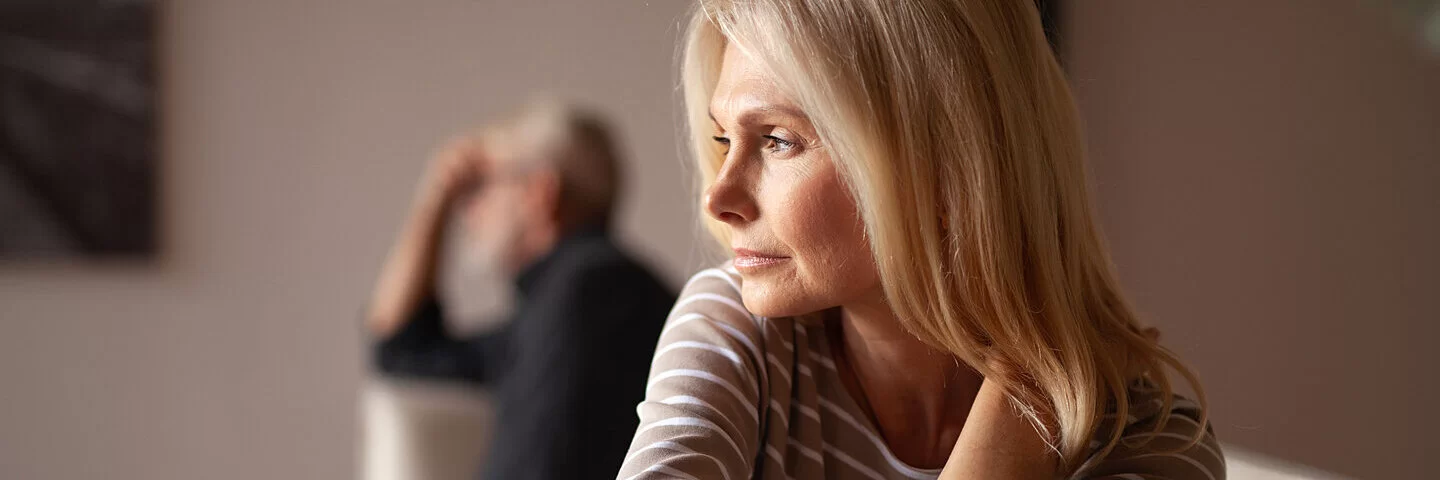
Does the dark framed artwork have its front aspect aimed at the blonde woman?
yes

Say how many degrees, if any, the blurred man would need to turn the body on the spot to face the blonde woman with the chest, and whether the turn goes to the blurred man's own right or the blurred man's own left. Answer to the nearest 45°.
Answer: approximately 135° to the blurred man's own left

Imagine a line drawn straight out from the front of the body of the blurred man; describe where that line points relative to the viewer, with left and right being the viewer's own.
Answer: facing away from the viewer and to the left of the viewer

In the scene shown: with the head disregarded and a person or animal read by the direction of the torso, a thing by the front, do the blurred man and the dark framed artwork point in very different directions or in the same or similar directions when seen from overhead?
very different directions

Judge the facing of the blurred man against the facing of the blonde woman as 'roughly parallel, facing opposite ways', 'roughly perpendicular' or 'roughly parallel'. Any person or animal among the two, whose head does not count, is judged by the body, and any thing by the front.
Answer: roughly perpendicular

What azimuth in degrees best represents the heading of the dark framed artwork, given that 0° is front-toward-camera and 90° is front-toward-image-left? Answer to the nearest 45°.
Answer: approximately 0°

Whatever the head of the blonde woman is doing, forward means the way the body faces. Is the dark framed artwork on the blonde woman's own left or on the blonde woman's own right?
on the blonde woman's own right

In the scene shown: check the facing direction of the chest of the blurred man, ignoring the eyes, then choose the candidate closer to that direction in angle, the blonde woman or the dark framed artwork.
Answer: the dark framed artwork

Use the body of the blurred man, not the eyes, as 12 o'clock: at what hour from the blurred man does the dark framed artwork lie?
The dark framed artwork is roughly at 12 o'clock from the blurred man.

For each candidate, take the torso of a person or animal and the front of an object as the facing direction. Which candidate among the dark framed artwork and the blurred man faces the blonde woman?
the dark framed artwork

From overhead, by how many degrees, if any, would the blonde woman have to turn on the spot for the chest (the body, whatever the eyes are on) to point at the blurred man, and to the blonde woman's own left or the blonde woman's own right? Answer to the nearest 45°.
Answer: approximately 90° to the blonde woman's own right

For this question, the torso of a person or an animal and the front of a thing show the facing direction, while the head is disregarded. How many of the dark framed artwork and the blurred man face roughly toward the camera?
1
